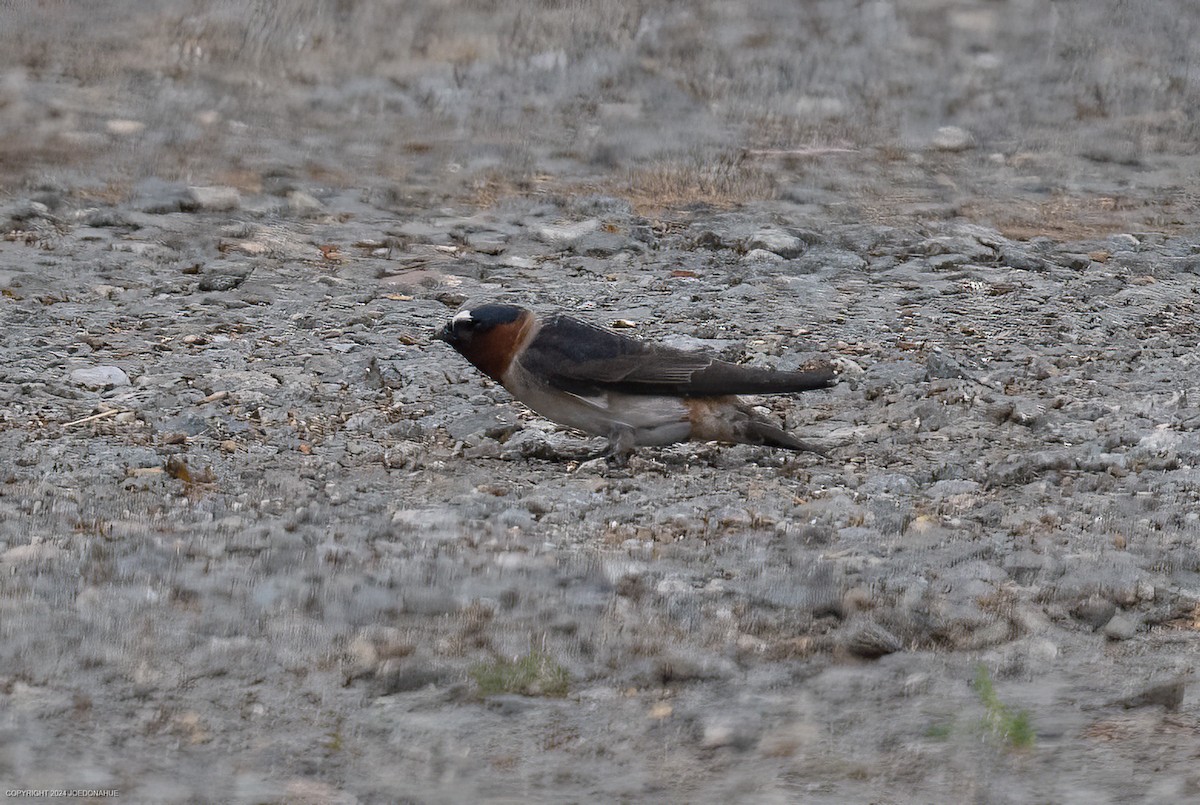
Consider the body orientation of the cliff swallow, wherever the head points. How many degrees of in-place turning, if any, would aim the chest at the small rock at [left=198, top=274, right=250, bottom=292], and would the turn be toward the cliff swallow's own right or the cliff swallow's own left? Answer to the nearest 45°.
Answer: approximately 45° to the cliff swallow's own right

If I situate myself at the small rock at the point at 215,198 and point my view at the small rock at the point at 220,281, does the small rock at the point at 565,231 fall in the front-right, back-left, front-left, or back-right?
front-left

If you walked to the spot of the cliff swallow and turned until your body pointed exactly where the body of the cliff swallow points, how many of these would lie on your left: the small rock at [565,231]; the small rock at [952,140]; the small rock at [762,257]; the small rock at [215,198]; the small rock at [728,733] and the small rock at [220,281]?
1

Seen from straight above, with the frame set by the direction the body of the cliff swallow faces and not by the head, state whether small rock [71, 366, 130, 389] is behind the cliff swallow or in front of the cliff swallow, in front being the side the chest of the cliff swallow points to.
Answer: in front

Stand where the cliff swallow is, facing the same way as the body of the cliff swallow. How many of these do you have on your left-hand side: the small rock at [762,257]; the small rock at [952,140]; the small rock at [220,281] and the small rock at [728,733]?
1

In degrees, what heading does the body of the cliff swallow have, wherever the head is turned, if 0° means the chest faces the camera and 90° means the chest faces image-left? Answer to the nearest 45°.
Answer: approximately 90°

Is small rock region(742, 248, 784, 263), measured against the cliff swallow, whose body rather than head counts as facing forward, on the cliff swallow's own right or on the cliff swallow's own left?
on the cliff swallow's own right

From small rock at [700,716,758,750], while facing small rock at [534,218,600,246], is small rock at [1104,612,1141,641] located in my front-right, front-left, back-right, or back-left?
front-right

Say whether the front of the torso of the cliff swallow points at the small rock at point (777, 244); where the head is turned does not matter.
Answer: no

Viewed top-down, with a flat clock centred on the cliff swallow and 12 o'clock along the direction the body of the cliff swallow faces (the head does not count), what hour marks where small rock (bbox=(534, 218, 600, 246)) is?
The small rock is roughly at 3 o'clock from the cliff swallow.

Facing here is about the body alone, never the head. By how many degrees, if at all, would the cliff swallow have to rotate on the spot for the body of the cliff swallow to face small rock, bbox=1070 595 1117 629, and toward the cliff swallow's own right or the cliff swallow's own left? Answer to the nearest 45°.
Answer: approximately 135° to the cliff swallow's own left

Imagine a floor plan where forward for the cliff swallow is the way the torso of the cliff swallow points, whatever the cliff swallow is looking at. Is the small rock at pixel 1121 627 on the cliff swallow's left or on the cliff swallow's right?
on the cliff swallow's left

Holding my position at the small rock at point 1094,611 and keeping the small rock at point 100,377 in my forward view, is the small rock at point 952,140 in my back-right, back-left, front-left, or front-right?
front-right

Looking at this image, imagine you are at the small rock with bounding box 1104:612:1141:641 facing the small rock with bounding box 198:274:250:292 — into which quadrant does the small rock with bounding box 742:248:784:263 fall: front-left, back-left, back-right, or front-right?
front-right

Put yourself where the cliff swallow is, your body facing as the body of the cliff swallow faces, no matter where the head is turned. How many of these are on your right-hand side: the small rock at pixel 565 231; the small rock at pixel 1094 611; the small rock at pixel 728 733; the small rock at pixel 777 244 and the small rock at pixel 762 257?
3

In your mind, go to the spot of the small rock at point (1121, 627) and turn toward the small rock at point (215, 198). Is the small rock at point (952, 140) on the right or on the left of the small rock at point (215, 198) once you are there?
right

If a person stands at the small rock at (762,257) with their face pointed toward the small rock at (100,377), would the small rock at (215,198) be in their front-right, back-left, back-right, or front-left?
front-right

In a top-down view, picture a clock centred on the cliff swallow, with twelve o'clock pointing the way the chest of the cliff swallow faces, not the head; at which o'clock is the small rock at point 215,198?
The small rock is roughly at 2 o'clock from the cliff swallow.

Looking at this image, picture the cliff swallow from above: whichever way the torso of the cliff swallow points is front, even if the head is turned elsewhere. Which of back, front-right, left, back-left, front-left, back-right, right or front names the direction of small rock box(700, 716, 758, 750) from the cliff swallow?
left
